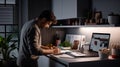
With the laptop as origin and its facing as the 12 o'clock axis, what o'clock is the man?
The man is roughly at 1 o'clock from the laptop.

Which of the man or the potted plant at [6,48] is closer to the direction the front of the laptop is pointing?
the man

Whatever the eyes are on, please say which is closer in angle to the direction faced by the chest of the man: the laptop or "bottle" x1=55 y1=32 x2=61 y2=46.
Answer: the laptop

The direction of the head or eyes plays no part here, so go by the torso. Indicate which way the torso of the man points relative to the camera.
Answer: to the viewer's right

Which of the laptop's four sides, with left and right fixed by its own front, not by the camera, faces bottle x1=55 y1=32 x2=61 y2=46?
right

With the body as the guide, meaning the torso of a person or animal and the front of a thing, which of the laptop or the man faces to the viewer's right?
the man

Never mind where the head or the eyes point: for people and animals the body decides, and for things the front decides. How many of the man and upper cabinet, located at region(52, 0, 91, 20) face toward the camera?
1

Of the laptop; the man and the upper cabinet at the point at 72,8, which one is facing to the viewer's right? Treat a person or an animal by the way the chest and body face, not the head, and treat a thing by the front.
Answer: the man

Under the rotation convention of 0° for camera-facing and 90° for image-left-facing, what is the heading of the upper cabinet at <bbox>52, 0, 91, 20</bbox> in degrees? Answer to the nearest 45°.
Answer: approximately 0°

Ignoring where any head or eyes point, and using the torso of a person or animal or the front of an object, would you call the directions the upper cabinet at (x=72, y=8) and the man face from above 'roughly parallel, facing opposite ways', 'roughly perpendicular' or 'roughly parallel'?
roughly perpendicular
